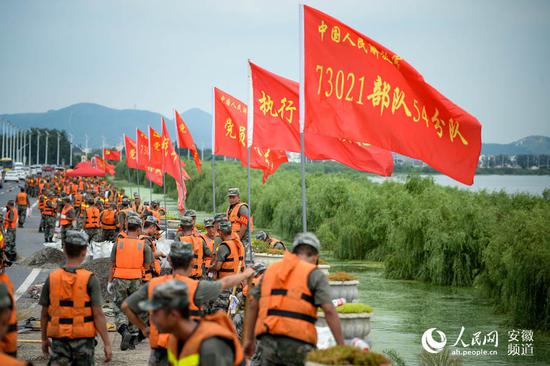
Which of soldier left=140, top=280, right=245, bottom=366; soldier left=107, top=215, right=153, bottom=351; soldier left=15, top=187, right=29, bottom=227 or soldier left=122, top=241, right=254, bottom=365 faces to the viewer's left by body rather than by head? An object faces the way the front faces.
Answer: soldier left=140, top=280, right=245, bottom=366

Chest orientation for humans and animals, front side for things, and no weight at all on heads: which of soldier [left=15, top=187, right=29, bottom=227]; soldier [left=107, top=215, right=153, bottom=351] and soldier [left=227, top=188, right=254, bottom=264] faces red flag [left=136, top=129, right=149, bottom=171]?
soldier [left=107, top=215, right=153, bottom=351]

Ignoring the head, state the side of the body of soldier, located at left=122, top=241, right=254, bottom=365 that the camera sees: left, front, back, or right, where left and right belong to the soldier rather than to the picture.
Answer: back

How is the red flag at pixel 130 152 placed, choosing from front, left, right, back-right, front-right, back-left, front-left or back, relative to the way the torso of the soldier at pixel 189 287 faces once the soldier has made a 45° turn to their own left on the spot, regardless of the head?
front-right

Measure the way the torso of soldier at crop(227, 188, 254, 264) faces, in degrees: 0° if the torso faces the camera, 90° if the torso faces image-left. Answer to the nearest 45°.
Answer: approximately 45°

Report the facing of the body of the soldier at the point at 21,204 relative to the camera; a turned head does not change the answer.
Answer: away from the camera

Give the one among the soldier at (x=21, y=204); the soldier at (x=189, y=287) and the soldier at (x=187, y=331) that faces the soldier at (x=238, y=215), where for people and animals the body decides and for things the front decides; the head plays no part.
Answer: the soldier at (x=189, y=287)

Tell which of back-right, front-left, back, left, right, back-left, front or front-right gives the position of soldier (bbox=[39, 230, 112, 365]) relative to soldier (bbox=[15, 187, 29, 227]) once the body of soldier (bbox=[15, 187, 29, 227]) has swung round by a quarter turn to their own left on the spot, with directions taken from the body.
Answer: left
